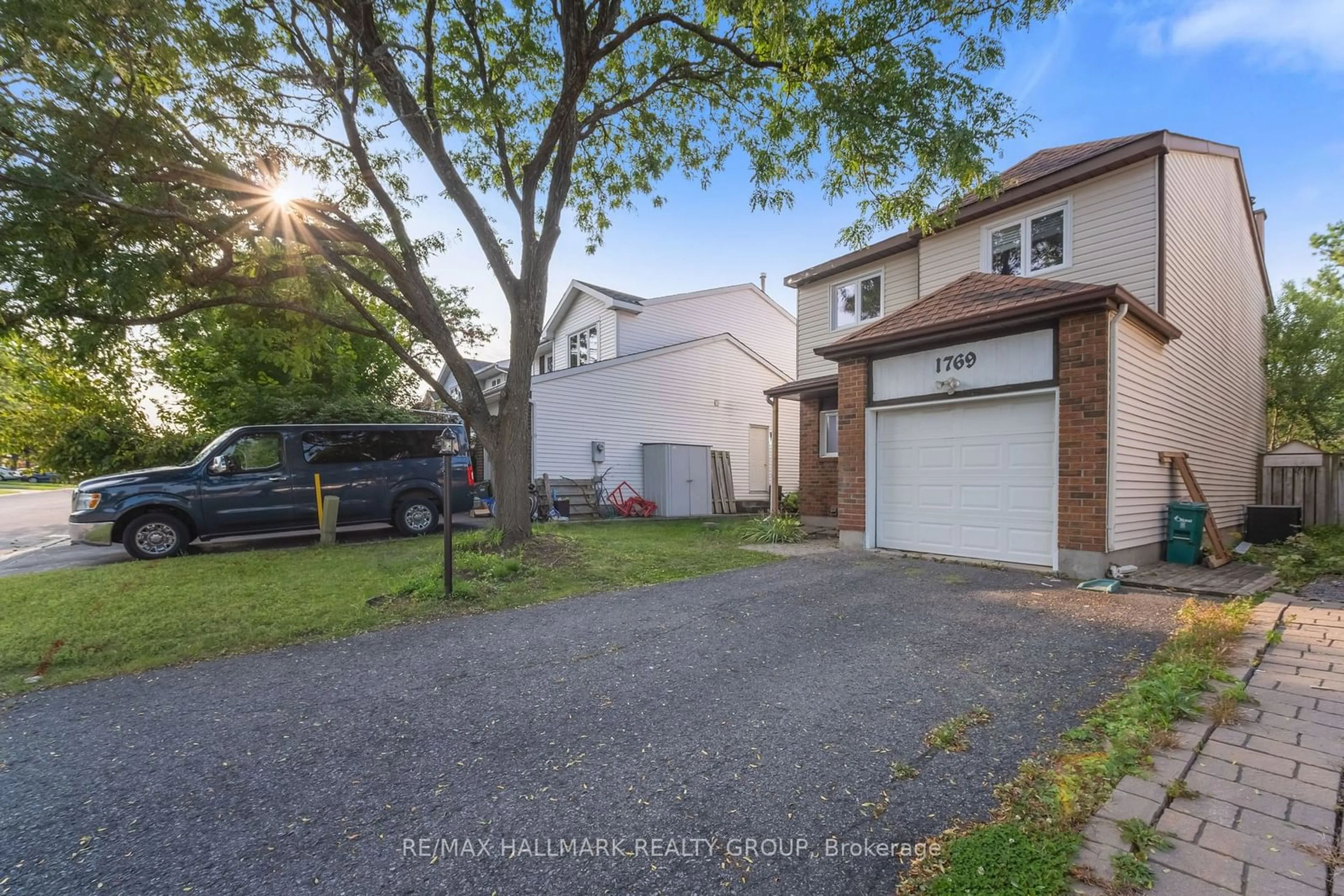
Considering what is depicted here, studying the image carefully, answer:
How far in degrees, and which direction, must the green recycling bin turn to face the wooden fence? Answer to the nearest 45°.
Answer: approximately 180°

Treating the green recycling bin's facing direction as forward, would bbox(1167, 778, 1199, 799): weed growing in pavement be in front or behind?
in front

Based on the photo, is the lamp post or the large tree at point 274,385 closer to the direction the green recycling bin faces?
the lamp post

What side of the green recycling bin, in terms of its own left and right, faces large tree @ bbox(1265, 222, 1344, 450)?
back

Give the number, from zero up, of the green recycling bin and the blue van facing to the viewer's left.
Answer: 1

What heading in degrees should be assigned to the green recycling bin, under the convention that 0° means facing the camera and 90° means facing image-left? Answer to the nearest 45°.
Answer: approximately 0°

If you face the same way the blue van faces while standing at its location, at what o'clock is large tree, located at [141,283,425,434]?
The large tree is roughly at 3 o'clock from the blue van.

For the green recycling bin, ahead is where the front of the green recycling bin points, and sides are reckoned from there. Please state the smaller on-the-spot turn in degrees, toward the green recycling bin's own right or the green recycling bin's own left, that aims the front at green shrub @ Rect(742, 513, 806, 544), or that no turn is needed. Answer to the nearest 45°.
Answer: approximately 90° to the green recycling bin's own right

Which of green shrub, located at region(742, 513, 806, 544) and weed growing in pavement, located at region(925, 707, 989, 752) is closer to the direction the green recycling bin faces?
the weed growing in pavement

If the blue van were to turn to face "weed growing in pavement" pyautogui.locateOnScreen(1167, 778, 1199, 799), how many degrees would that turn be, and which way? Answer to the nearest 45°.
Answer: approximately 90° to its left

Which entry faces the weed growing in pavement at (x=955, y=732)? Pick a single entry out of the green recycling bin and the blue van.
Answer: the green recycling bin

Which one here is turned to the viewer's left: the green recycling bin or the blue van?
the blue van

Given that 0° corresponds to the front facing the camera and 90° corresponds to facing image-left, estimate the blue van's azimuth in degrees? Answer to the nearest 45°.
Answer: approximately 90°

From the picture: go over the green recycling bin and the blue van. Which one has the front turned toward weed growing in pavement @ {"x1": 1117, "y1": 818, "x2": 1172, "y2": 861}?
the green recycling bin

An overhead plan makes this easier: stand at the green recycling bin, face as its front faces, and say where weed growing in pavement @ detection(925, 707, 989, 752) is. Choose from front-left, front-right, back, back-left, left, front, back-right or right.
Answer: front
